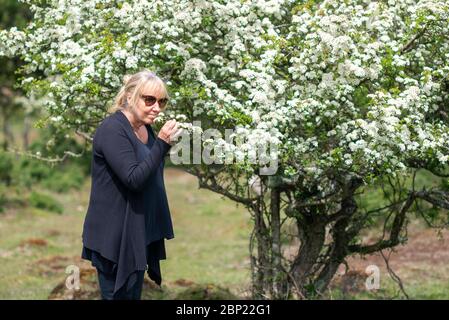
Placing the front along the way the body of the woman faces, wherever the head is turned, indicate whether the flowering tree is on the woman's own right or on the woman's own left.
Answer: on the woman's own left

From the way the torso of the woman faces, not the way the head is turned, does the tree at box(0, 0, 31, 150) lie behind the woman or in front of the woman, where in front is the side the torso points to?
behind

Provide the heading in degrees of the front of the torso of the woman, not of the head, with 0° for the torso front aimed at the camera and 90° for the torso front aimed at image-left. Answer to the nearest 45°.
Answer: approximately 315°
